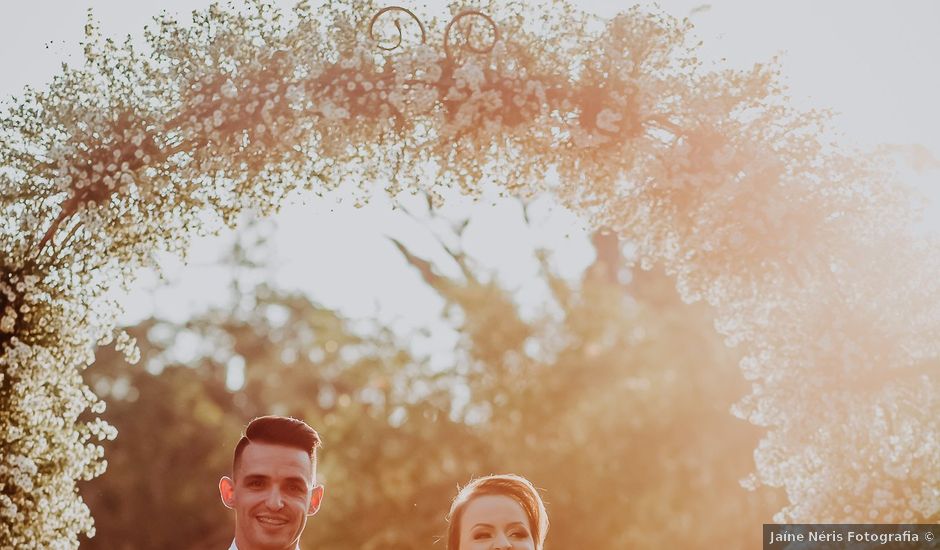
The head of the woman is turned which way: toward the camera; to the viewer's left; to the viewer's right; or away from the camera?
toward the camera

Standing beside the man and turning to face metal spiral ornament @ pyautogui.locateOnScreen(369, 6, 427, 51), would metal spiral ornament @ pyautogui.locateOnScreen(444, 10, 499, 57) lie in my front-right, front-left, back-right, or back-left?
front-right

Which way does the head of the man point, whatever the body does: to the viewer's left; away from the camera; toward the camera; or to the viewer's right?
toward the camera

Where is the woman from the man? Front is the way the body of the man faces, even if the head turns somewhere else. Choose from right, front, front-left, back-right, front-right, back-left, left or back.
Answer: left
